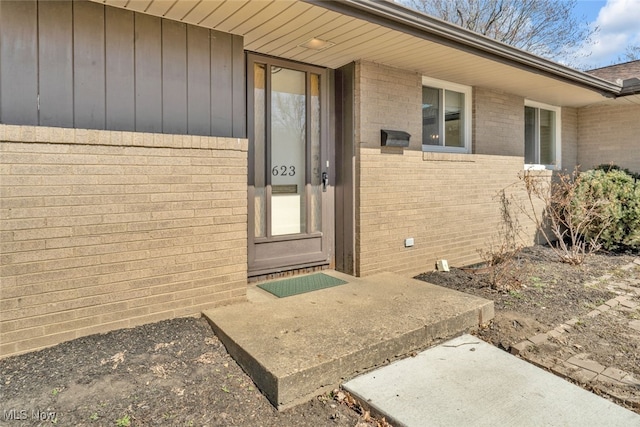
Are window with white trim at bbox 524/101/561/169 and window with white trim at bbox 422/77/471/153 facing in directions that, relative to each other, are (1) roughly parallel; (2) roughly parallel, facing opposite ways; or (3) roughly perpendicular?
roughly parallel

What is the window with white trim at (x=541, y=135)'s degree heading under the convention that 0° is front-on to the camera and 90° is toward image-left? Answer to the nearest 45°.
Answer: approximately 315°

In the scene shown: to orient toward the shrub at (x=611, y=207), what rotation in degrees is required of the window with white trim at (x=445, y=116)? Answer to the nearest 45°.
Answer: approximately 90° to its left

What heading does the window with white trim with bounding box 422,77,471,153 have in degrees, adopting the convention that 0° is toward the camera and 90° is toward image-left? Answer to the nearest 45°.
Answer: approximately 315°

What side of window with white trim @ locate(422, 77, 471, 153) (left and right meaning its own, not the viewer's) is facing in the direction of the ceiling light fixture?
right

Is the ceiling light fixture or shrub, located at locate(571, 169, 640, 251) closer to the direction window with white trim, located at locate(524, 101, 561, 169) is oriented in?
the shrub

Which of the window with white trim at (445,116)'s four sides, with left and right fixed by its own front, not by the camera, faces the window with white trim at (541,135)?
left

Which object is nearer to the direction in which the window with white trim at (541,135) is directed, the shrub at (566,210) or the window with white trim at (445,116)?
the shrub

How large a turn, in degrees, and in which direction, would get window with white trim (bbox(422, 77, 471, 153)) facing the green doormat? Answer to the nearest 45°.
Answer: approximately 90° to its right

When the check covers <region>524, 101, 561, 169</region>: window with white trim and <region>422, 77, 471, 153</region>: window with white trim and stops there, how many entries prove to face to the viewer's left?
0

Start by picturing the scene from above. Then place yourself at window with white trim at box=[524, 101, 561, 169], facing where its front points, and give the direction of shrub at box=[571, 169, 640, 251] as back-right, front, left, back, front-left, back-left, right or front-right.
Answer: front

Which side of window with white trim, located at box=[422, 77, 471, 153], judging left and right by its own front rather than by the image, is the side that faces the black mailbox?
right

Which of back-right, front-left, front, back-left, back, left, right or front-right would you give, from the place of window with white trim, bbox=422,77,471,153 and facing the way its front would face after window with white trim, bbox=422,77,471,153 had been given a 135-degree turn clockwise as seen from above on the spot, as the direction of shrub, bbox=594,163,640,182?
back-right
